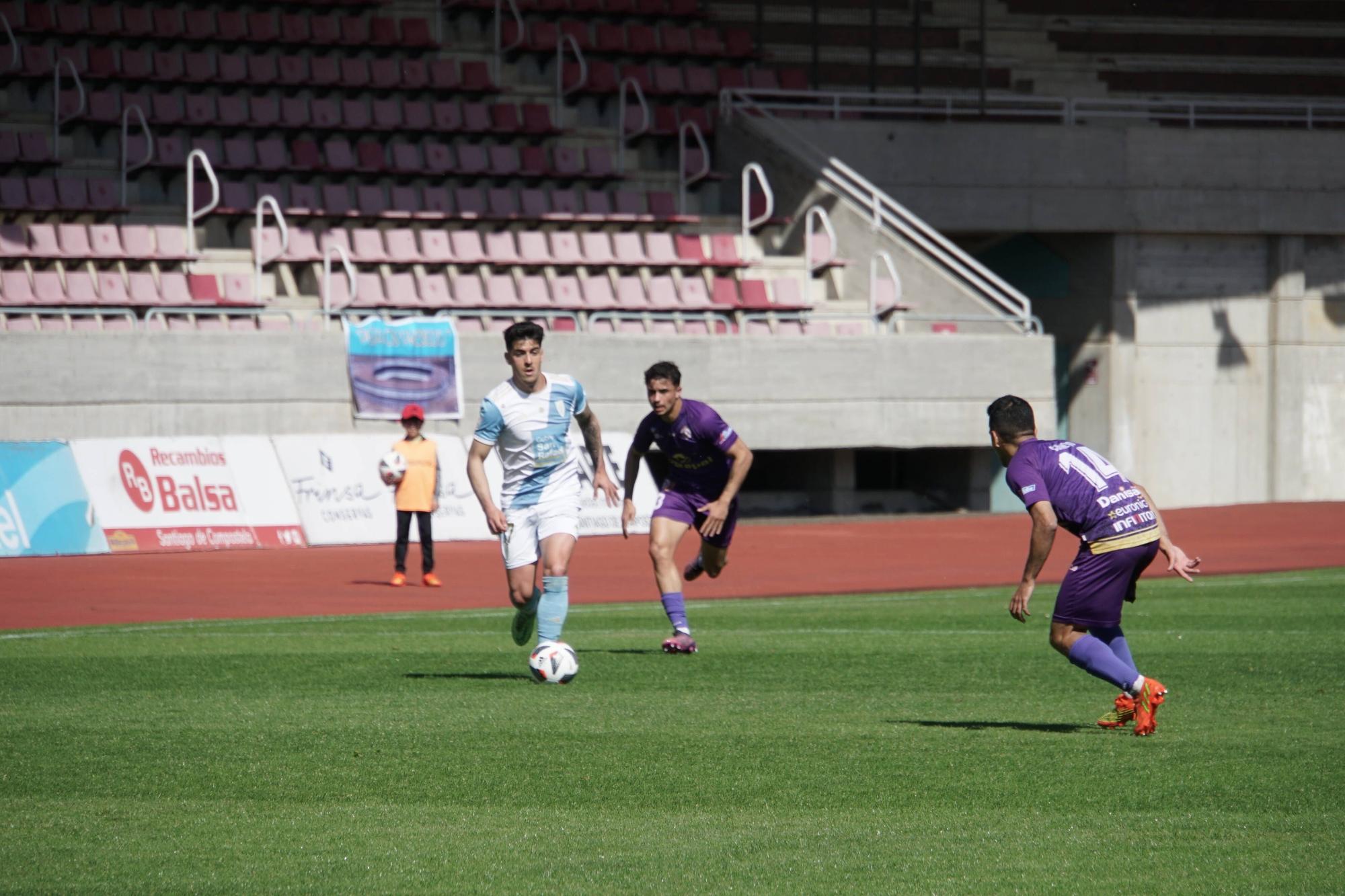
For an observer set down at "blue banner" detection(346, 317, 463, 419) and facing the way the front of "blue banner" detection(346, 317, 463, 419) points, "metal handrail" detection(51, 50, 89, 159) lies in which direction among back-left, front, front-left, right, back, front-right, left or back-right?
back-right

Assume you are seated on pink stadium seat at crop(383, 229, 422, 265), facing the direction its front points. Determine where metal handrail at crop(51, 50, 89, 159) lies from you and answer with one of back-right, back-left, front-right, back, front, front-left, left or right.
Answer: back-right

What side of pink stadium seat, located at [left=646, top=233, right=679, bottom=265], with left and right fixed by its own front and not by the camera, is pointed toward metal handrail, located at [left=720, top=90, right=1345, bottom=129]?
left

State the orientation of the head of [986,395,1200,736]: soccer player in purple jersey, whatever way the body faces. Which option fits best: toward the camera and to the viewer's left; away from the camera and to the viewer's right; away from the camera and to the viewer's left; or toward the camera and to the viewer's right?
away from the camera and to the viewer's left

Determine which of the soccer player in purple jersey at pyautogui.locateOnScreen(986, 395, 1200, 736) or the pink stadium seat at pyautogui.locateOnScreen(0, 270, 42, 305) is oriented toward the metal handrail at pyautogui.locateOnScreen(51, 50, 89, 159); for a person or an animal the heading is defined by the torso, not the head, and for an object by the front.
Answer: the soccer player in purple jersey

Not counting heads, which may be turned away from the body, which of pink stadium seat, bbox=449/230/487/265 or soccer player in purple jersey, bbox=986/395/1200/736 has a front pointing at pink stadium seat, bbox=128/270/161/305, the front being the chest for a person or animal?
the soccer player in purple jersey

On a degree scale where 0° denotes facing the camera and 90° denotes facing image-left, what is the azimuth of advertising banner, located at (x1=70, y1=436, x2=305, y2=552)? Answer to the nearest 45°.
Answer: approximately 0°

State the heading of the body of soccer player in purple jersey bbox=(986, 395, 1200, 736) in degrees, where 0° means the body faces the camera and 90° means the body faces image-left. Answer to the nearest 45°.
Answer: approximately 135°

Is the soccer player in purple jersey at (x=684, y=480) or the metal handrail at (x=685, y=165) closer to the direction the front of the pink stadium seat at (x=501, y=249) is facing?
the soccer player in purple jersey

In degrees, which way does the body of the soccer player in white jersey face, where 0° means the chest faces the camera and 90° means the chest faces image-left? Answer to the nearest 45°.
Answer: approximately 0°

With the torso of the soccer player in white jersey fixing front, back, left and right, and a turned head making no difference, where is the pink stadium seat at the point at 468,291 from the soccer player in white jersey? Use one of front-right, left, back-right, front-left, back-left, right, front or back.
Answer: back

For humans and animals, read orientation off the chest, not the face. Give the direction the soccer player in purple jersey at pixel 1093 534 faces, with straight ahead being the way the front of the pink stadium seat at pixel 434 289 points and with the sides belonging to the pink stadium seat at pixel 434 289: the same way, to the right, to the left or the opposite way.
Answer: the opposite way

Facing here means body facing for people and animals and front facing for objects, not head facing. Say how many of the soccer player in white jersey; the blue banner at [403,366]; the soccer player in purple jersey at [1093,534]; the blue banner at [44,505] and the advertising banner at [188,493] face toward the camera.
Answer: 4
